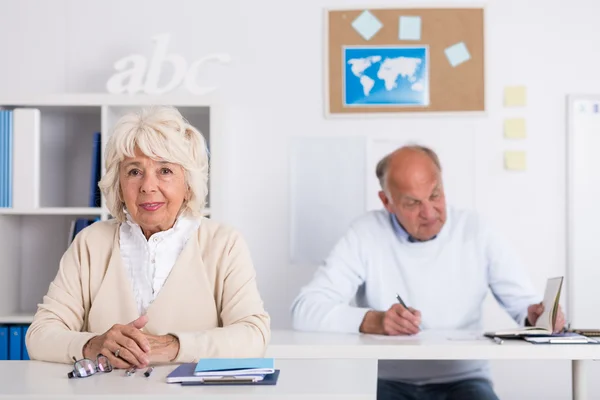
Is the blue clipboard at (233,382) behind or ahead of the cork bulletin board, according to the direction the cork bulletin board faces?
ahead

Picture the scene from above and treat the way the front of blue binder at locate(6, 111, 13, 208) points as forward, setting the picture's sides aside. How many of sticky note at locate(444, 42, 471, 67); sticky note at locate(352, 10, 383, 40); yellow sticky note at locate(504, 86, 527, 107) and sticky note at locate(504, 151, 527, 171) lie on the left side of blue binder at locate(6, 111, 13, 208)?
4

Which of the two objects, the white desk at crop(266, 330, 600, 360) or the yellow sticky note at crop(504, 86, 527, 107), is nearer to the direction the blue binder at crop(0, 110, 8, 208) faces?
the white desk

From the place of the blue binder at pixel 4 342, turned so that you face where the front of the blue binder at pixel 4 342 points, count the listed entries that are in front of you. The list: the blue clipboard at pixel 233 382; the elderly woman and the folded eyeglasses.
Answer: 3

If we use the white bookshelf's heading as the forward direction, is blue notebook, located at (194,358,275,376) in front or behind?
in front
